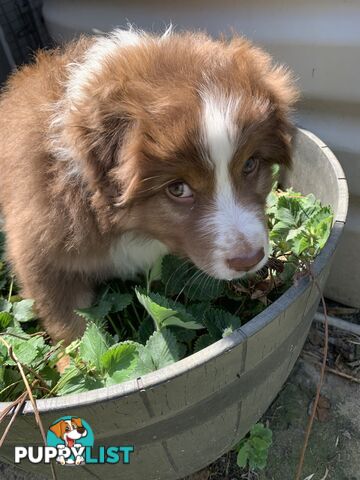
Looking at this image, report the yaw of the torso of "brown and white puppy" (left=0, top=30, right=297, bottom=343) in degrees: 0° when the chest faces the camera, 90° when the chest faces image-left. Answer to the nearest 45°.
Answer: approximately 315°
